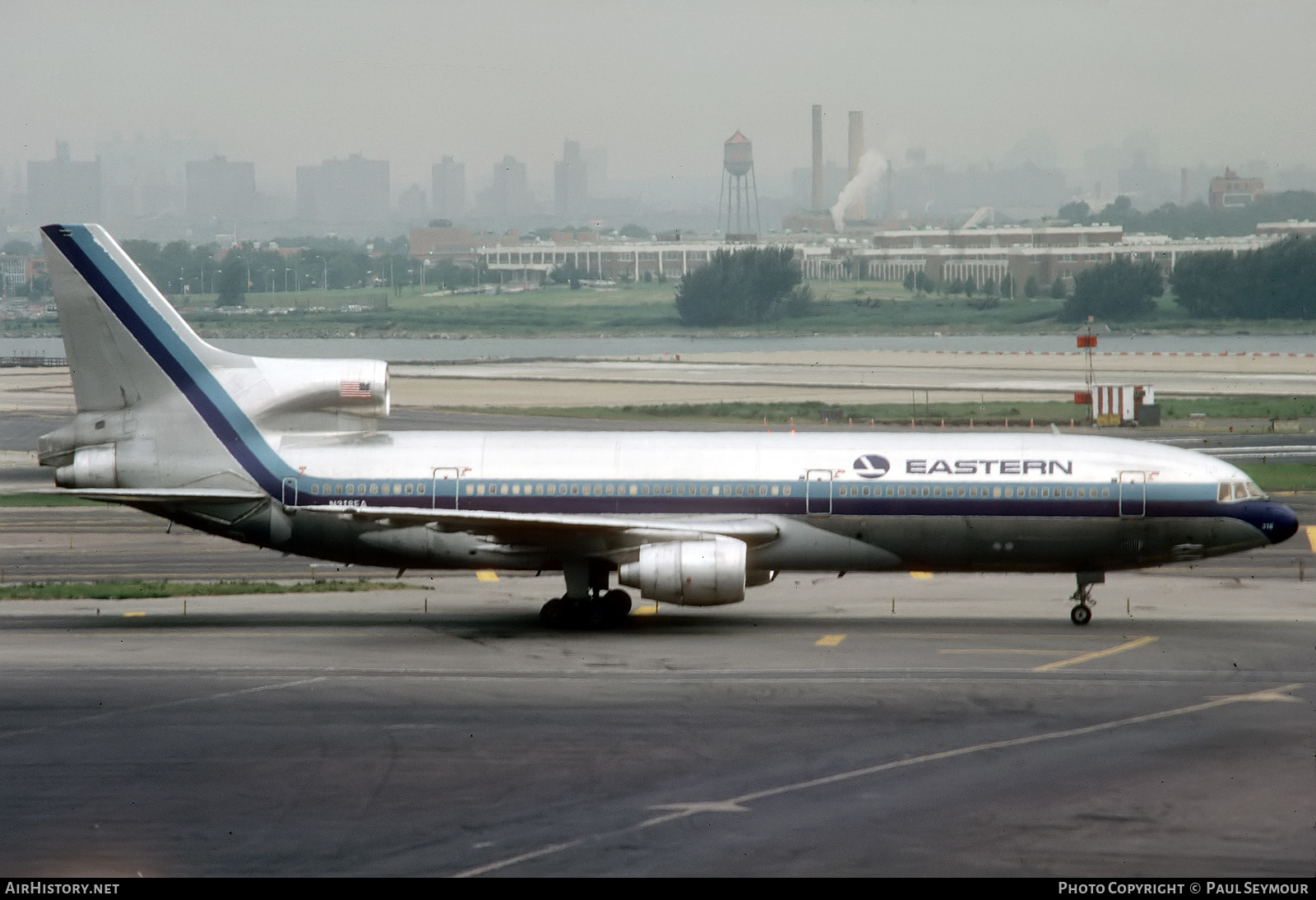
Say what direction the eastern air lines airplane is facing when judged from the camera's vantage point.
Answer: facing to the right of the viewer
